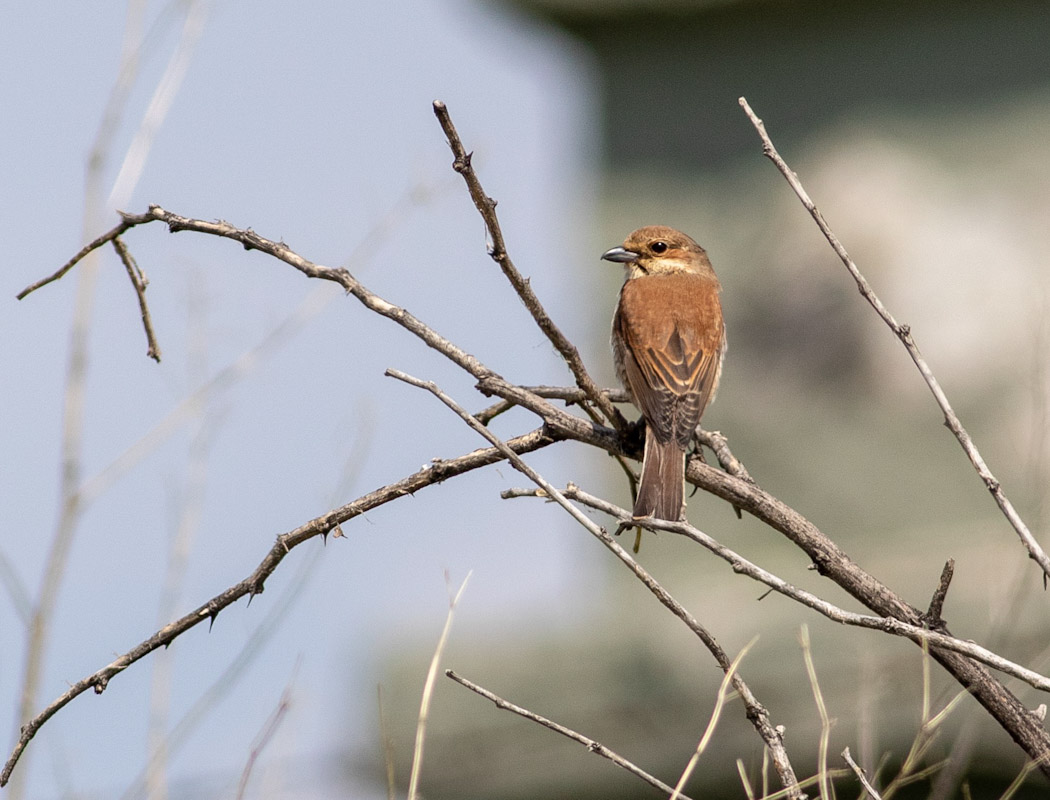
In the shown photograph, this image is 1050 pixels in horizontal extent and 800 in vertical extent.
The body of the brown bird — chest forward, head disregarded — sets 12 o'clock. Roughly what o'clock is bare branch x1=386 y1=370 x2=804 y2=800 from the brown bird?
The bare branch is roughly at 6 o'clock from the brown bird.

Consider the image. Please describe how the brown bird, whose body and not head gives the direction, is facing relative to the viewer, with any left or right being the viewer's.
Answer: facing away from the viewer

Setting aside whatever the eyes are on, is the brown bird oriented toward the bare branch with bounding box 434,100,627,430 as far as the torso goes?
no

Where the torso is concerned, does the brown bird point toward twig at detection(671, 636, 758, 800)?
no

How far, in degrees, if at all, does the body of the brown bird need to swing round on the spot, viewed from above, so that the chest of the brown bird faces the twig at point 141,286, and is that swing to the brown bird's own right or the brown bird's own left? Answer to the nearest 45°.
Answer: approximately 135° to the brown bird's own left

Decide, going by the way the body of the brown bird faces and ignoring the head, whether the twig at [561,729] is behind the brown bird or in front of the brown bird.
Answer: behind

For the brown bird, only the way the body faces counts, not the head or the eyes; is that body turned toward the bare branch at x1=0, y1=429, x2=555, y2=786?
no
